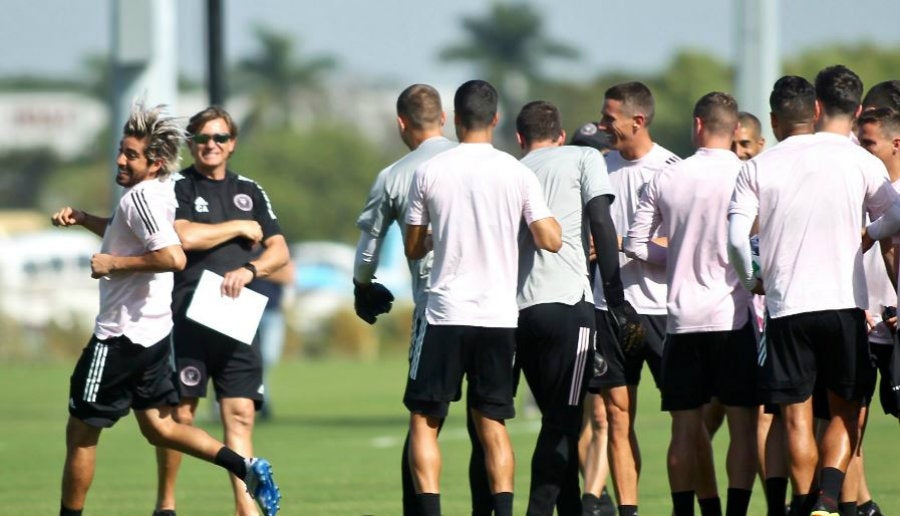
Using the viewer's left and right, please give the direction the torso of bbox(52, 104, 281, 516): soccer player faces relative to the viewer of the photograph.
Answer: facing to the left of the viewer

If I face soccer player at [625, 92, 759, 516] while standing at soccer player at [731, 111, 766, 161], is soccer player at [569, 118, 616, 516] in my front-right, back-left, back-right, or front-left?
front-right

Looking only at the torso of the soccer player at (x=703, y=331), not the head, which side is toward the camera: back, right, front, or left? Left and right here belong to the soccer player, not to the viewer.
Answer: back

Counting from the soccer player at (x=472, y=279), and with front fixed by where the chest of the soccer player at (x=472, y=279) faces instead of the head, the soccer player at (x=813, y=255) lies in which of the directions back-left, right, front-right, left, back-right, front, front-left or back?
right

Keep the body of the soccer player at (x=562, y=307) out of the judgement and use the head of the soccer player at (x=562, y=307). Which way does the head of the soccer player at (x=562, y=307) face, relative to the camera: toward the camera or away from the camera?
away from the camera

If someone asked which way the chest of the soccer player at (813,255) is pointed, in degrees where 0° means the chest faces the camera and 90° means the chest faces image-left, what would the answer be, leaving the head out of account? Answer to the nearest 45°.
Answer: approximately 180°

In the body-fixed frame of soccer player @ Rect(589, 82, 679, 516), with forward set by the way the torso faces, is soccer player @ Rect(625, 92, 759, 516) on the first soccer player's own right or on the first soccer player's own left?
on the first soccer player's own left

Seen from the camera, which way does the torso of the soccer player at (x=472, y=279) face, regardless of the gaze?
away from the camera

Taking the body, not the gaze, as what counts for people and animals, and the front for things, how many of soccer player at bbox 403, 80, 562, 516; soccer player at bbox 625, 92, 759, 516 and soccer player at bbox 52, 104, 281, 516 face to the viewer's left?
1

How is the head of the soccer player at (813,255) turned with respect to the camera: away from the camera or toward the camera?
away from the camera

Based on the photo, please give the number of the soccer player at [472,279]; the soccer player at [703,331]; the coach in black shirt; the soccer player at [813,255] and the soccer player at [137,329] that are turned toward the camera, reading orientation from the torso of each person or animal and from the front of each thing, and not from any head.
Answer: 1

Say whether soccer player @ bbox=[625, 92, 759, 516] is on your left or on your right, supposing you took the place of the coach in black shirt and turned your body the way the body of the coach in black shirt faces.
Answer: on your left
